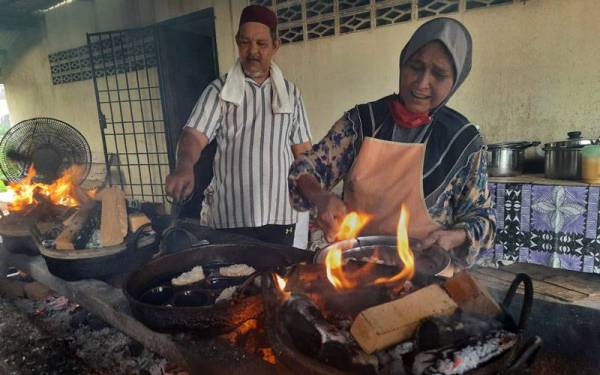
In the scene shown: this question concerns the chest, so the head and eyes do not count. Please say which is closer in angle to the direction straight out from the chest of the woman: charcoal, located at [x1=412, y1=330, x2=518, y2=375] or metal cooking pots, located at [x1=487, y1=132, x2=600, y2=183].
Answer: the charcoal

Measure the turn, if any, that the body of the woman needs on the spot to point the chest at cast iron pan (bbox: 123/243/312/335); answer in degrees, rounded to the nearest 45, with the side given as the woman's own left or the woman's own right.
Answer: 0° — they already face it

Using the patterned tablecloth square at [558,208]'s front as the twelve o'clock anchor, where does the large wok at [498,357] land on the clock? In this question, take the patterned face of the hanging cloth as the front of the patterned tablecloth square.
The large wok is roughly at 12 o'clock from the patterned tablecloth square.

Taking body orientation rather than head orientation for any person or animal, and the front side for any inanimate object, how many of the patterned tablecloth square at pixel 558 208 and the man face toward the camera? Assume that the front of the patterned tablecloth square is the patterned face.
2

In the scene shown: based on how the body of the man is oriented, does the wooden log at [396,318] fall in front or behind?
in front

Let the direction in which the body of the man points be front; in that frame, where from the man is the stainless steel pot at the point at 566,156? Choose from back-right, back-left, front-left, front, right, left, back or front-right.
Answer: left

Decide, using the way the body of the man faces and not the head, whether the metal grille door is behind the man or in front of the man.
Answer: behind

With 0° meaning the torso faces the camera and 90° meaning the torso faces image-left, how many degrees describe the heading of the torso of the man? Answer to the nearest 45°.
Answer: approximately 0°

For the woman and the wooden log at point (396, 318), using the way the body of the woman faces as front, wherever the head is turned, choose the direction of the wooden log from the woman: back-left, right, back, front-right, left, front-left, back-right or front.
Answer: front-left

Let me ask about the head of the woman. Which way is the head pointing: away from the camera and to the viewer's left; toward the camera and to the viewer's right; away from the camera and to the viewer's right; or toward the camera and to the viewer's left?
toward the camera and to the viewer's left
